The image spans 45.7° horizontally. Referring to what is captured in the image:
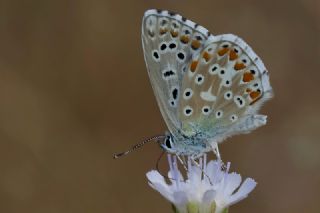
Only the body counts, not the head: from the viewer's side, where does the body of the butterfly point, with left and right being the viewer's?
facing to the left of the viewer
